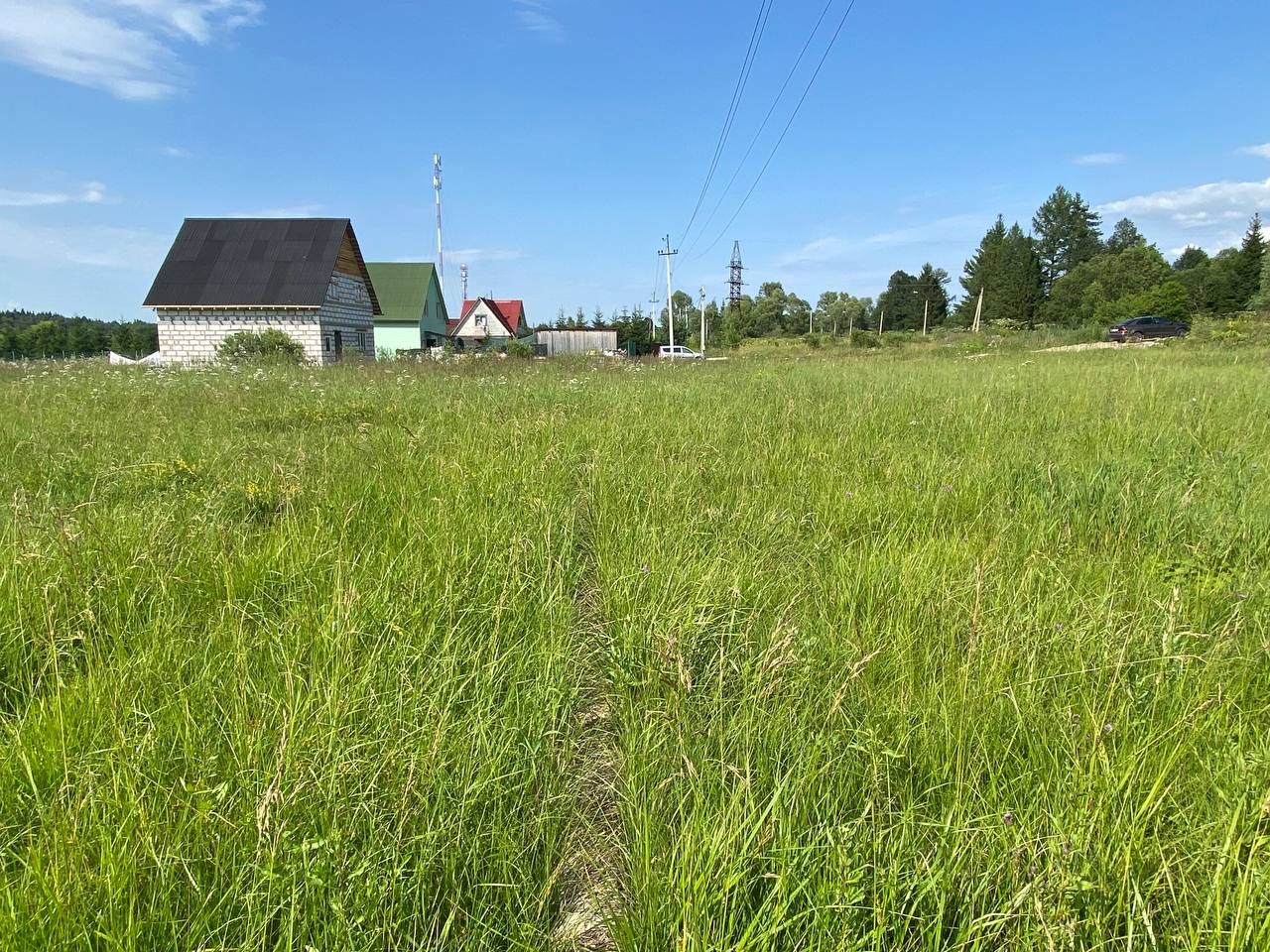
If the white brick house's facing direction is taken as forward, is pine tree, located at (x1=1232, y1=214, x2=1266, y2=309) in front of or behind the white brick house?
in front

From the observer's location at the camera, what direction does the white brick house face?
facing to the right of the viewer

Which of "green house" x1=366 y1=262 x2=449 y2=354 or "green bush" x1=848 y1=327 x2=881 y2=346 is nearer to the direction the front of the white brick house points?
the green bush

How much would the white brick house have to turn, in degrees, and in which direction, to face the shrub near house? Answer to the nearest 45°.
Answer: approximately 90° to its right

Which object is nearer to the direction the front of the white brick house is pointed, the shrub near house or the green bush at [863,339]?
the green bush

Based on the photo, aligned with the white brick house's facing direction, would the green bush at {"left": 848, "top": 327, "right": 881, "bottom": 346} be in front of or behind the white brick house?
in front
